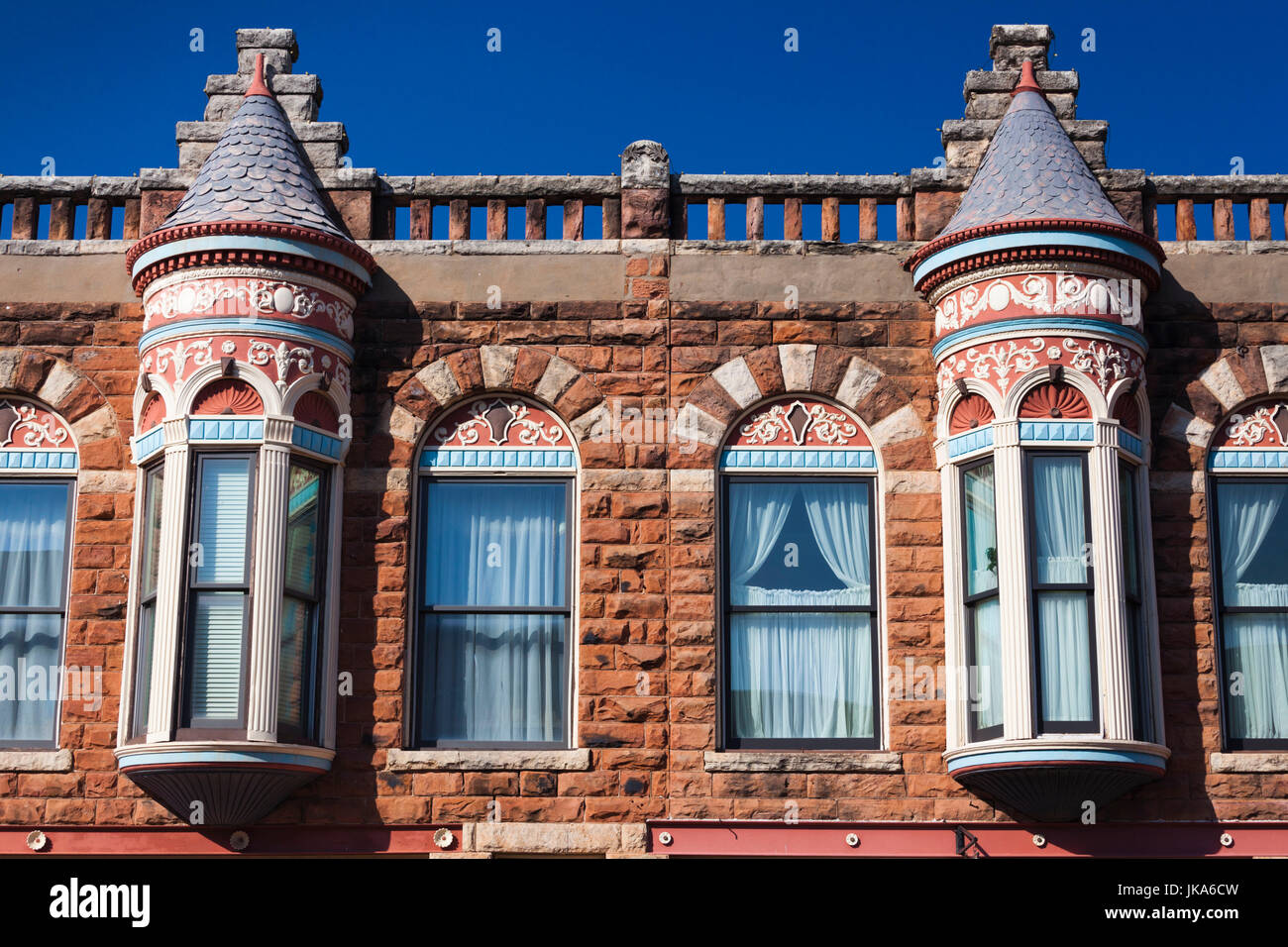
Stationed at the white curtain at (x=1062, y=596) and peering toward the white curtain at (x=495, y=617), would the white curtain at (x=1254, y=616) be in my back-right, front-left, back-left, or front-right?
back-right

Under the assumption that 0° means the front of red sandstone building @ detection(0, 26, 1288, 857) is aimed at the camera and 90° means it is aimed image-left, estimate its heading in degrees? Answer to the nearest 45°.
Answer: approximately 0°
